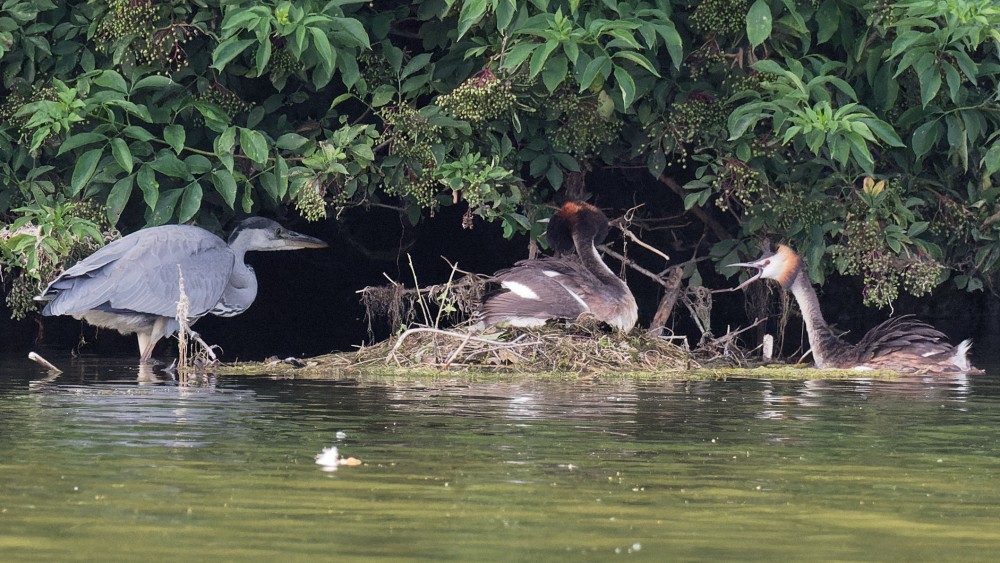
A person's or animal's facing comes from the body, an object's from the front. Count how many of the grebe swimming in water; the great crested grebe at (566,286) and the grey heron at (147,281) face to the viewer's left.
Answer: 1

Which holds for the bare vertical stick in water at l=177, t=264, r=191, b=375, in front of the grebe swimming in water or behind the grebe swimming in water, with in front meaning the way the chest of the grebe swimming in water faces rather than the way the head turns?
in front

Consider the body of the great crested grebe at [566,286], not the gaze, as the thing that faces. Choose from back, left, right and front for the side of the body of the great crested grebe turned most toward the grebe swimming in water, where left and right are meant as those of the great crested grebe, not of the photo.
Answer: front

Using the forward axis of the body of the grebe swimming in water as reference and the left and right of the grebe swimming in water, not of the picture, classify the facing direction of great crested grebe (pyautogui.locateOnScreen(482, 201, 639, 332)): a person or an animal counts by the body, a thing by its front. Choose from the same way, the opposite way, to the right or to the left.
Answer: the opposite way

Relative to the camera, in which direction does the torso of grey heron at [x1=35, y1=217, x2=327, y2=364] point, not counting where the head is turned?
to the viewer's right

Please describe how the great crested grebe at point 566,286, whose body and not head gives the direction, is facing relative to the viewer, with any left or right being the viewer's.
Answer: facing to the right of the viewer

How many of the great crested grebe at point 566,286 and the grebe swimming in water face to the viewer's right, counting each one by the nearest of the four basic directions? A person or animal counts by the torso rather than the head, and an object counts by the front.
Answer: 1

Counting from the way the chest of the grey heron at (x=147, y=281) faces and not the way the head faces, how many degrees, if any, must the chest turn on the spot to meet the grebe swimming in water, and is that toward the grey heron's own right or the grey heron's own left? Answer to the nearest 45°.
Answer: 0° — it already faces it

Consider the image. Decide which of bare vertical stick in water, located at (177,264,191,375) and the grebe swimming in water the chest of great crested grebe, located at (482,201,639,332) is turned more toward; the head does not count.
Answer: the grebe swimming in water

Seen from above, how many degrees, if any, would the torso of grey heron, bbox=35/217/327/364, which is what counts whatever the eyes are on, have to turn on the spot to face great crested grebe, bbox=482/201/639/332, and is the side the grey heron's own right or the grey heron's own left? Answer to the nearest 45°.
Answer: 0° — it already faces it

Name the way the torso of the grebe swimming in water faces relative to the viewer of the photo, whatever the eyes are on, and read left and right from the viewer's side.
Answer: facing to the left of the viewer
